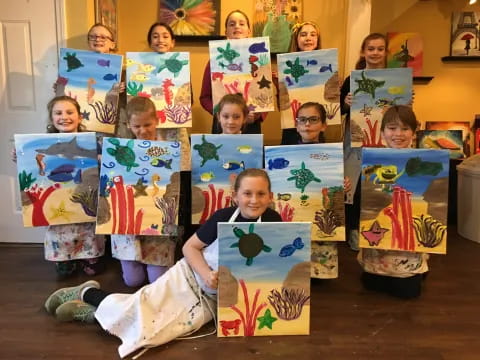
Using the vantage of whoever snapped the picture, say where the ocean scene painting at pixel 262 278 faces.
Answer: facing the viewer

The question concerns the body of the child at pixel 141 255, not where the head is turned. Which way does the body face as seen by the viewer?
toward the camera

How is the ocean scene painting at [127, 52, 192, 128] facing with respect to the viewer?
toward the camera

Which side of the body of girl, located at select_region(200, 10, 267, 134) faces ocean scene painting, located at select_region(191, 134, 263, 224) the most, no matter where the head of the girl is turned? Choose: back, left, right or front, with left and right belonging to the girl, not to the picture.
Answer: front

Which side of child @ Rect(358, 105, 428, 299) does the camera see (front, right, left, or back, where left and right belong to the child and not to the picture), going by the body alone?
front

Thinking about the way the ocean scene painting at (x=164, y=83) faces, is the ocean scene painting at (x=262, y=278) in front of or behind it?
in front
